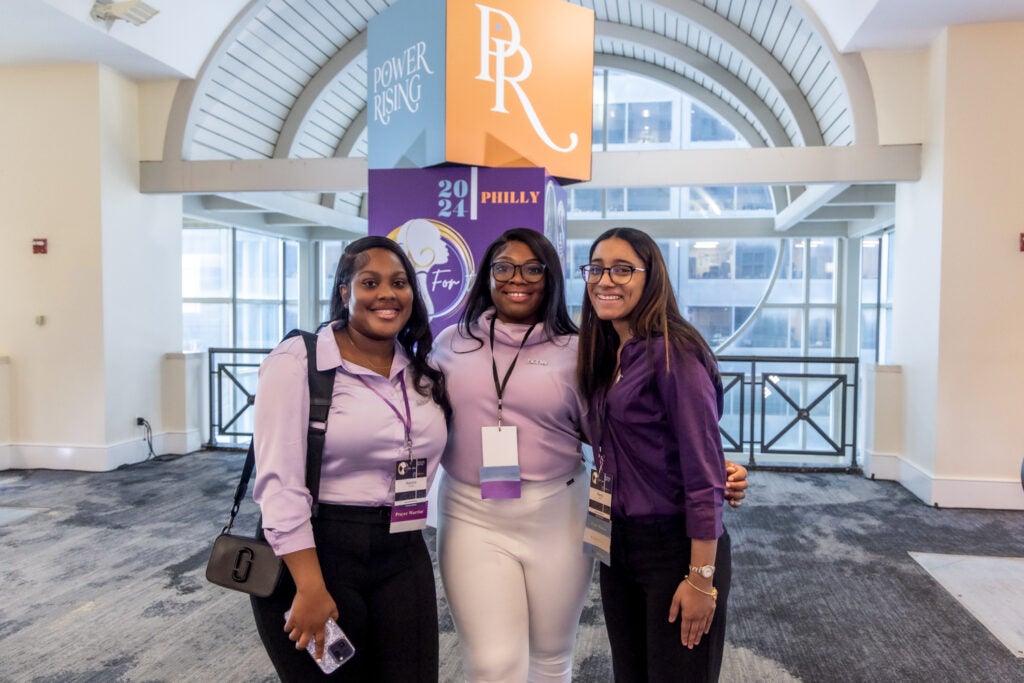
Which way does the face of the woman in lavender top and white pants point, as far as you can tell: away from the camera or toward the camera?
toward the camera

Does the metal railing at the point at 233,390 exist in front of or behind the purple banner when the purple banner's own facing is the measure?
behind

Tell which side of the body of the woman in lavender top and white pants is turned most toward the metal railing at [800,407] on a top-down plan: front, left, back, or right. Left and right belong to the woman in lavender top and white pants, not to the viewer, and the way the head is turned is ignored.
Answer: back

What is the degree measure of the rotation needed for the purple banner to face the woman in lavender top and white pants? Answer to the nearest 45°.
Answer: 0° — it already faces them

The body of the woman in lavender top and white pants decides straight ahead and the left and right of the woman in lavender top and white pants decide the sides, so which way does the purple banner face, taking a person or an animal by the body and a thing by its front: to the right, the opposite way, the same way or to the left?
the same way

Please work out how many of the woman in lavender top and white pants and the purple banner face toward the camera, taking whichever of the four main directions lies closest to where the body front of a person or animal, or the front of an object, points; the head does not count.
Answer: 2

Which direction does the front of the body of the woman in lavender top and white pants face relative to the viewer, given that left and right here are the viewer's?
facing the viewer

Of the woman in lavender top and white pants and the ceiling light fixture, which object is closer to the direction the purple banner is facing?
the woman in lavender top and white pants

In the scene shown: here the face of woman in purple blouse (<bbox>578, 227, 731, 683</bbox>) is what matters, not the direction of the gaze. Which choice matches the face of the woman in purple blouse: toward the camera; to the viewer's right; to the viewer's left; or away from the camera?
toward the camera

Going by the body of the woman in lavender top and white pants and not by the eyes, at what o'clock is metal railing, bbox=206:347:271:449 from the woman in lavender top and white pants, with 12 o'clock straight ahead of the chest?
The metal railing is roughly at 5 o'clock from the woman in lavender top and white pants.

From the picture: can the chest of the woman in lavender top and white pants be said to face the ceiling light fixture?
no

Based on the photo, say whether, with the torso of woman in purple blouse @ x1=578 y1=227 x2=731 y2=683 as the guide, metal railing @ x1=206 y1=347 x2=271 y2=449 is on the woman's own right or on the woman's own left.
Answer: on the woman's own right

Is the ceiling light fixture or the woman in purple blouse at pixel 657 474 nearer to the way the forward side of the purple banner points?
the woman in purple blouse

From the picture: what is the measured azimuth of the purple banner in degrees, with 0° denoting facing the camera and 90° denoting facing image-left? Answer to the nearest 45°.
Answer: approximately 0°
